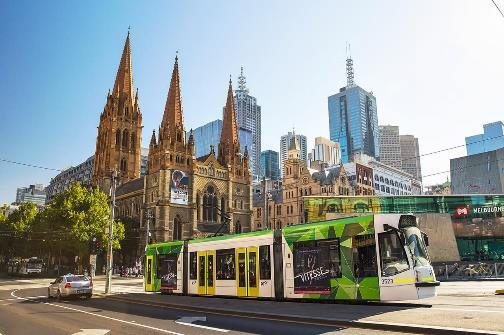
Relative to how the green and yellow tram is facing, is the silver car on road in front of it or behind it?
behind

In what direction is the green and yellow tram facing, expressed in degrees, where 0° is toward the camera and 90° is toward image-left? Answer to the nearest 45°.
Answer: approximately 315°

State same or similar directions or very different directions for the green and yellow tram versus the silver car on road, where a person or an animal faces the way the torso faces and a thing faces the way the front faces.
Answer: very different directions
